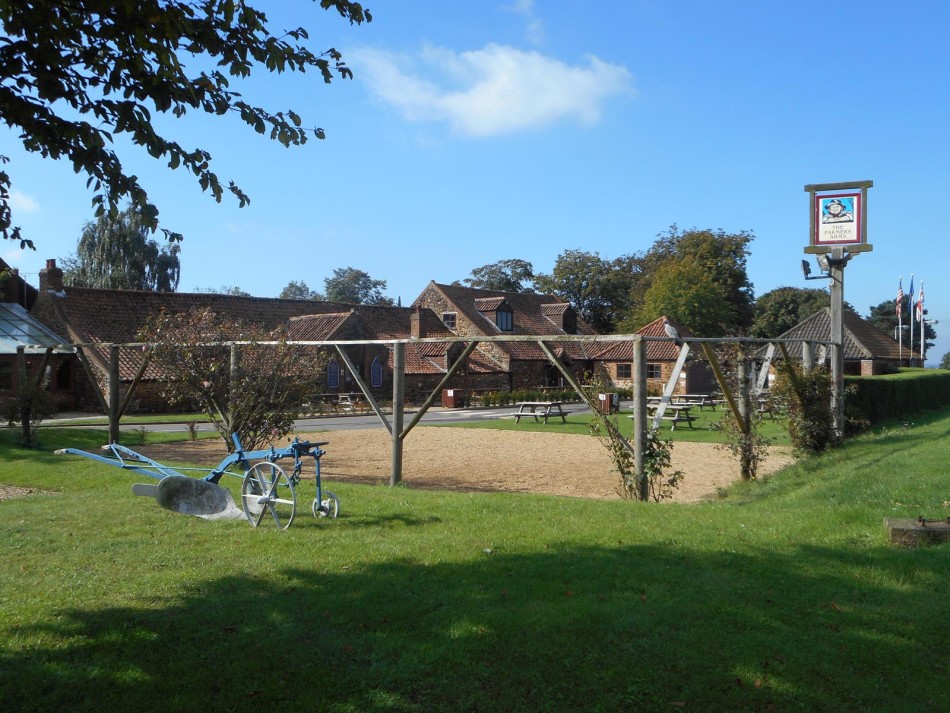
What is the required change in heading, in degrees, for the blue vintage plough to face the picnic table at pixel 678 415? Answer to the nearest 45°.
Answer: approximately 45° to its left

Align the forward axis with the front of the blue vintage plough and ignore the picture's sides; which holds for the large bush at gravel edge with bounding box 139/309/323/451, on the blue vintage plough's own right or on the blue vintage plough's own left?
on the blue vintage plough's own left

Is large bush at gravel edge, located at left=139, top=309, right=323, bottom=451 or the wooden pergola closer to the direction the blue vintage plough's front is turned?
the wooden pergola

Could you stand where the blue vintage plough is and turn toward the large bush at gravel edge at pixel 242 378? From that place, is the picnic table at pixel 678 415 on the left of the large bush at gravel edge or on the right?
right

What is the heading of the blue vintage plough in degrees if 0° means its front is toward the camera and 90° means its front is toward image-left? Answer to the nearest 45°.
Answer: approximately 270°
